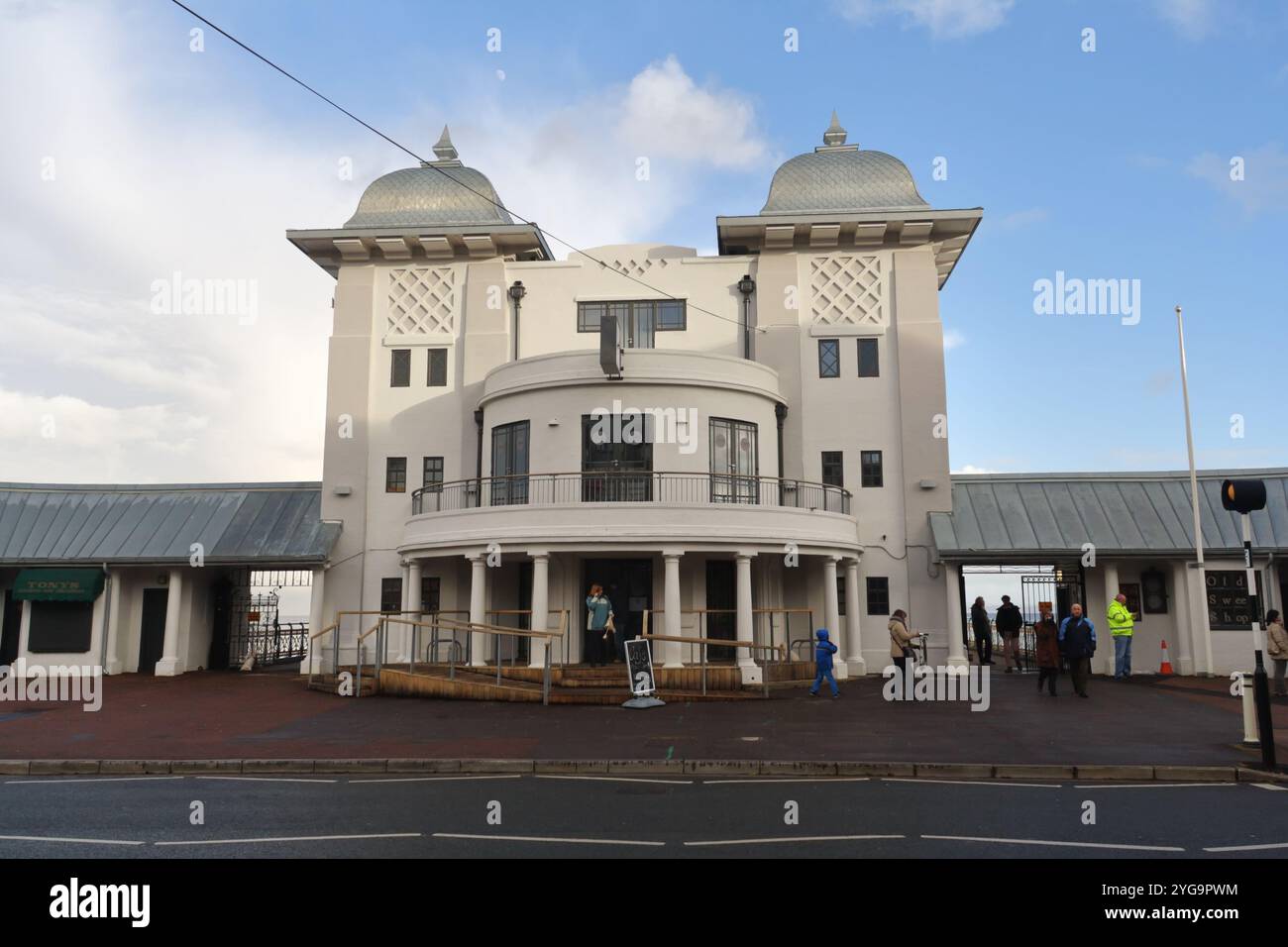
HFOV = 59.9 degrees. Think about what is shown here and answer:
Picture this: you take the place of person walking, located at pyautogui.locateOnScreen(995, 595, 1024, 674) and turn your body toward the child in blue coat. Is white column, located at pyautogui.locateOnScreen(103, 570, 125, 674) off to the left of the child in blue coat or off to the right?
right

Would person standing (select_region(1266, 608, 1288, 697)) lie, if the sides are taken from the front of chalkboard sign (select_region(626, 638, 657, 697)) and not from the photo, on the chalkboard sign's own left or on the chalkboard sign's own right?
on the chalkboard sign's own left

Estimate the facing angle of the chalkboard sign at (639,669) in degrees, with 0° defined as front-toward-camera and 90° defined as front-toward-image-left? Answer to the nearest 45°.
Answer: approximately 0°

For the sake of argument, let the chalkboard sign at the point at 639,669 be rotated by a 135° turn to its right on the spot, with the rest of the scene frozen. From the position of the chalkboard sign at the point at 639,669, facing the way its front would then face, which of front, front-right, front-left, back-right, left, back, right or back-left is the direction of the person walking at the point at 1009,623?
right

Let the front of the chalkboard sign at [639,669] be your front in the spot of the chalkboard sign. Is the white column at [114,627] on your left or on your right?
on your right

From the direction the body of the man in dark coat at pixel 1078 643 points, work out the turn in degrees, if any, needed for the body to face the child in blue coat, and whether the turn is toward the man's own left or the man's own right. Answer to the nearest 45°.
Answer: approximately 90° to the man's own right

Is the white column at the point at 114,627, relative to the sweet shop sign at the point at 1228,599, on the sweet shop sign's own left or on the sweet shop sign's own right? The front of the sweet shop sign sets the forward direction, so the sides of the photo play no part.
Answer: on the sweet shop sign's own right

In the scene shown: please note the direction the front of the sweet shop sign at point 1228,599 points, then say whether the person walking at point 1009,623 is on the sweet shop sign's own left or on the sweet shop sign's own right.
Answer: on the sweet shop sign's own right

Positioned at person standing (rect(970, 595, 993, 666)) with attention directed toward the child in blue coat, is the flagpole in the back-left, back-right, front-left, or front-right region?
back-left

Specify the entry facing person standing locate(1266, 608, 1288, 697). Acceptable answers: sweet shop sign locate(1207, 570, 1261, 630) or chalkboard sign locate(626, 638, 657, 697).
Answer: sweet shop sign locate(1207, 570, 1261, 630)

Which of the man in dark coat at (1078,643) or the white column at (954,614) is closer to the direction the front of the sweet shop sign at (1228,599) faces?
the man in dark coat
